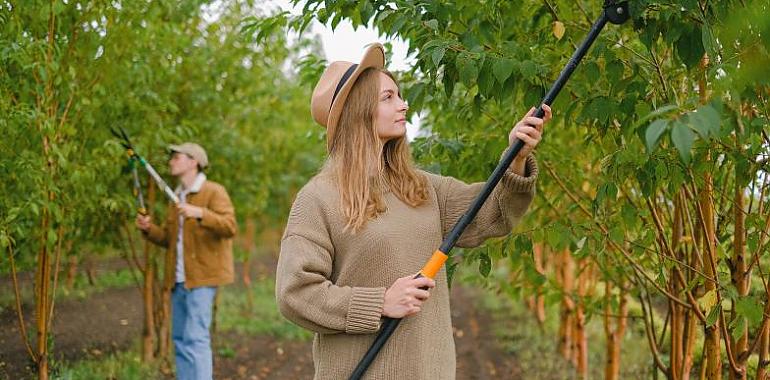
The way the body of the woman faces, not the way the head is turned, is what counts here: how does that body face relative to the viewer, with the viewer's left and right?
facing the viewer and to the right of the viewer
